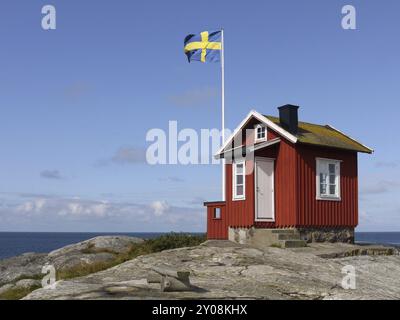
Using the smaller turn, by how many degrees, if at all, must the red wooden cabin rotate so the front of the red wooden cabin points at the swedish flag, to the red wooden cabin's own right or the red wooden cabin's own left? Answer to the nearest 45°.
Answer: approximately 90° to the red wooden cabin's own right

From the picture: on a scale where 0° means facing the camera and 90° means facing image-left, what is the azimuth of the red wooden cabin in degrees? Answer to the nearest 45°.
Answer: approximately 45°
